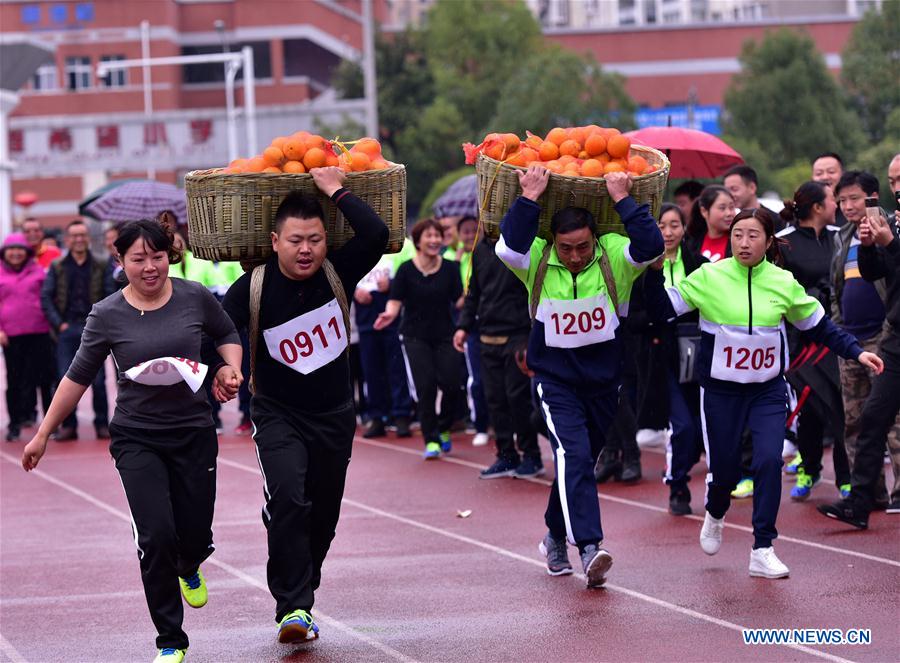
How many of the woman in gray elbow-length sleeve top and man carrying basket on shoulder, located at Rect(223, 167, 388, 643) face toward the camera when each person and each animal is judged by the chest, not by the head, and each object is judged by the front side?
2

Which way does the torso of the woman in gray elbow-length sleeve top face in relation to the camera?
toward the camera

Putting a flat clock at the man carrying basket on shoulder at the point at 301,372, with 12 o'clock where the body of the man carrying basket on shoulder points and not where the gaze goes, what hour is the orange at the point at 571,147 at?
The orange is roughly at 8 o'clock from the man carrying basket on shoulder.

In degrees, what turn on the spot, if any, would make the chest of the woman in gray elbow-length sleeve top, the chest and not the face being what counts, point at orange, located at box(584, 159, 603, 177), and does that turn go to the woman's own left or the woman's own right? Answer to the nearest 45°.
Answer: approximately 90° to the woman's own left

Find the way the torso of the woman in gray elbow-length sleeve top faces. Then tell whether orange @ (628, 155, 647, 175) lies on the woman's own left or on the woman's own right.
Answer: on the woman's own left
